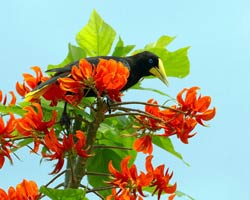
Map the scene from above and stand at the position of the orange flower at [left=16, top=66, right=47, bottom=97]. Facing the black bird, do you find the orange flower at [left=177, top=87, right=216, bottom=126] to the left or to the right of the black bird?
right

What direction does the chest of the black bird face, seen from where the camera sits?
to the viewer's right

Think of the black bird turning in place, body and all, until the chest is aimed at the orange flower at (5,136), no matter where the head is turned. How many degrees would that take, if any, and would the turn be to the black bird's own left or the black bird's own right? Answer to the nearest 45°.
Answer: approximately 135° to the black bird's own right

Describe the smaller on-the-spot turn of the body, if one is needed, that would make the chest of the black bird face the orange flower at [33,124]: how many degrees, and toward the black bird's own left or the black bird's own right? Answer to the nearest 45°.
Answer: approximately 135° to the black bird's own right
